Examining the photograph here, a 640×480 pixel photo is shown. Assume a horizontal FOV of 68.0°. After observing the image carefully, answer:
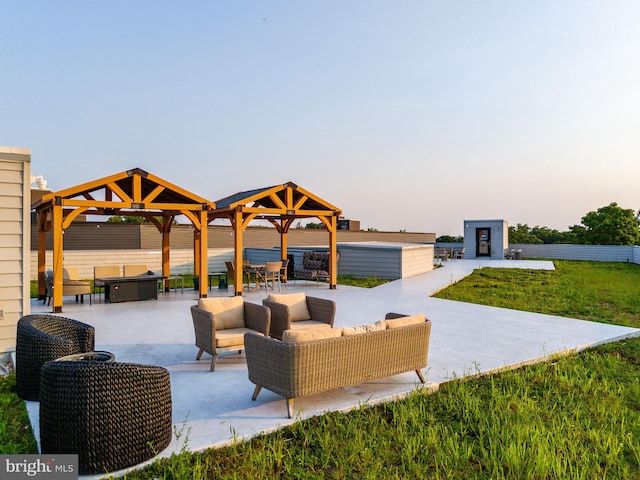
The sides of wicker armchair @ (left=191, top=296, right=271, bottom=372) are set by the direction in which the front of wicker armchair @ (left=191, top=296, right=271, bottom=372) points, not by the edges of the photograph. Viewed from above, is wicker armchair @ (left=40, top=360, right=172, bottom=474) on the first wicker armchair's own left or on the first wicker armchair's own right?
on the first wicker armchair's own right

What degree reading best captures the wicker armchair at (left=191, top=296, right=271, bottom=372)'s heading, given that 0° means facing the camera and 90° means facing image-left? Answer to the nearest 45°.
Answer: approximately 315°

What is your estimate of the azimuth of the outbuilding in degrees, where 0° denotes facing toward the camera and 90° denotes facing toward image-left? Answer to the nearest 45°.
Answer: approximately 0°

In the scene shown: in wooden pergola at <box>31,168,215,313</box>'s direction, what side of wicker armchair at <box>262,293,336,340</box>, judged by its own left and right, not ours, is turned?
back

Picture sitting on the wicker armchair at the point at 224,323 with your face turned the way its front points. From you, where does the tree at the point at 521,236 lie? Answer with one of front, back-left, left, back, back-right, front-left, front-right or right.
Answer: left

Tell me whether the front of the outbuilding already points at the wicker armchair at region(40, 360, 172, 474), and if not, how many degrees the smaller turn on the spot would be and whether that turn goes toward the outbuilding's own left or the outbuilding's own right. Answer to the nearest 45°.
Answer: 0° — it already faces it

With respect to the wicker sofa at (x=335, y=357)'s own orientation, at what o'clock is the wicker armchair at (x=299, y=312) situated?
The wicker armchair is roughly at 1 o'clock from the wicker sofa.

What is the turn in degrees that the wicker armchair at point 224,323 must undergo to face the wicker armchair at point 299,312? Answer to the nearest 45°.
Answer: approximately 90° to its left

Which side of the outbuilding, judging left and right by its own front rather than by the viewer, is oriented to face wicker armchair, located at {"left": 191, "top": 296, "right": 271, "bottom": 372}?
front

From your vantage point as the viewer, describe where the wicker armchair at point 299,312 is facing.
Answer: facing the viewer and to the right of the viewer

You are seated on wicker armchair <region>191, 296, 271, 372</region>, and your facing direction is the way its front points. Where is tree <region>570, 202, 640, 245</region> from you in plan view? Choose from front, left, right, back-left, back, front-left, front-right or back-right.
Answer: left

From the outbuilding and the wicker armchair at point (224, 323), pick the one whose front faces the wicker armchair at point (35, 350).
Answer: the outbuilding

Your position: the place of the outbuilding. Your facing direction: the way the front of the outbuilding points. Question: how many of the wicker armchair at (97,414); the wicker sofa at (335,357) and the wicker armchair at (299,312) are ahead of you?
3

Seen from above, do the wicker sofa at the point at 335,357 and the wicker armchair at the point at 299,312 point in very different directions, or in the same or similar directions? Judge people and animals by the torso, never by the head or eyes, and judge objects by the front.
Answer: very different directions

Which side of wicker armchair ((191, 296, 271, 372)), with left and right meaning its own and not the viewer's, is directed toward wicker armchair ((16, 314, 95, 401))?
right

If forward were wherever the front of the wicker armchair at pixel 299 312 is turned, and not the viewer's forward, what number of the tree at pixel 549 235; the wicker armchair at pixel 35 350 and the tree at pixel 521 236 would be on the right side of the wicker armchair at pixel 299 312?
1
